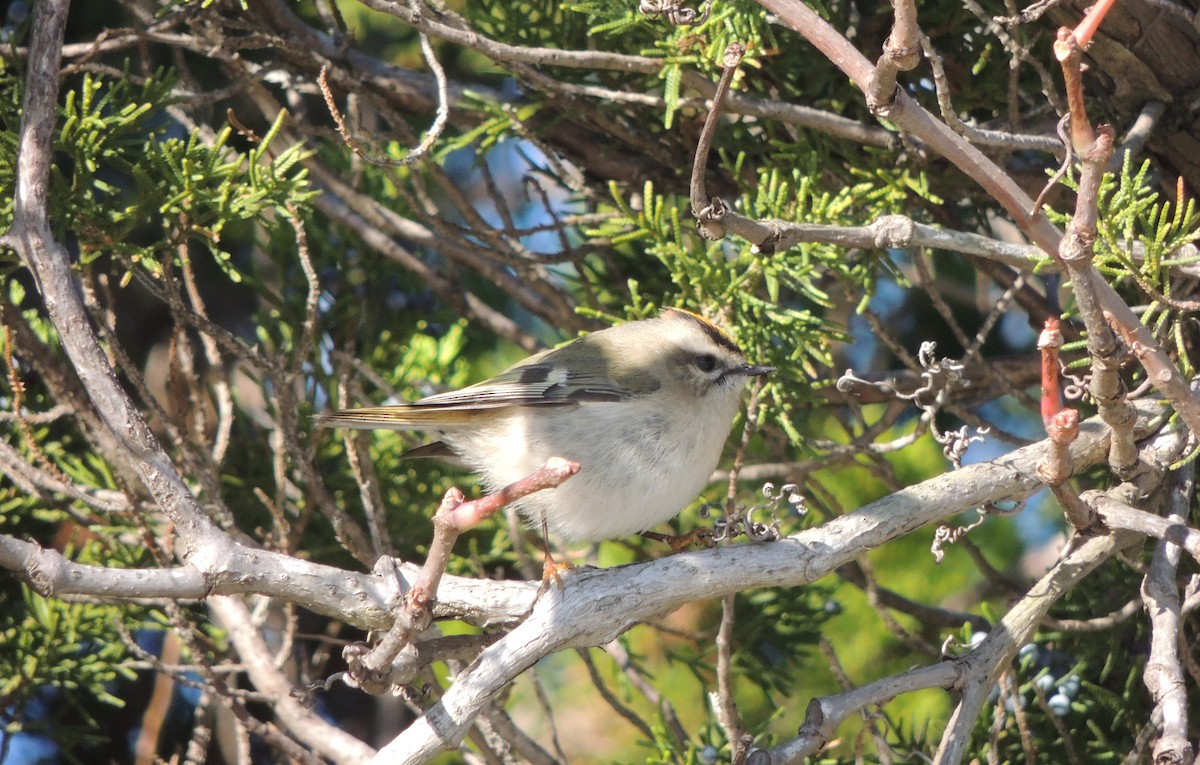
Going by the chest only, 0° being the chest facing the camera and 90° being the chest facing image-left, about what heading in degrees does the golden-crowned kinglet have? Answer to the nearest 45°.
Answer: approximately 270°

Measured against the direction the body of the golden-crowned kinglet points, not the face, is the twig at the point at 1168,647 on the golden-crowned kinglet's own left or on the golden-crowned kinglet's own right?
on the golden-crowned kinglet's own left
